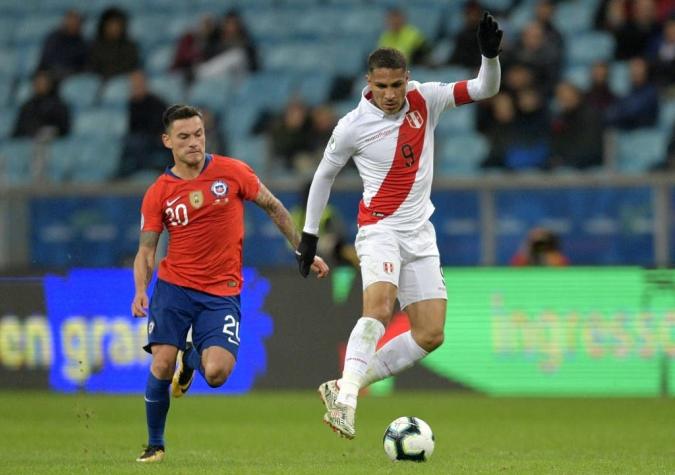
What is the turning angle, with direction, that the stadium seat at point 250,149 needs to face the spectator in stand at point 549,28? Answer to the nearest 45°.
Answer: approximately 90° to its left

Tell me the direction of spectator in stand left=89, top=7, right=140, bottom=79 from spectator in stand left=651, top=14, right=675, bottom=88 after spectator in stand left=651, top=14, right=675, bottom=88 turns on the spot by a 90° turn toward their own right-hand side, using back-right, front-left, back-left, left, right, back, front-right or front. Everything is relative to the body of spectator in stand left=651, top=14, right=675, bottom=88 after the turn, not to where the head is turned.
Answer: front

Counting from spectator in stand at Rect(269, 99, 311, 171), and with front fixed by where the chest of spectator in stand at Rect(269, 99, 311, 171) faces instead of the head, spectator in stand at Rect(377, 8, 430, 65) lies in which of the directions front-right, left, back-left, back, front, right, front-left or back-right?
back-left

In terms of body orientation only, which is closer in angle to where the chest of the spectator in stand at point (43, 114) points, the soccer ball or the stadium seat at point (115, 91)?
the soccer ball

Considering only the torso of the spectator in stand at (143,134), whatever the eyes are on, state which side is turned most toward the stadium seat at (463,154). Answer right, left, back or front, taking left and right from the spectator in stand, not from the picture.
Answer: left

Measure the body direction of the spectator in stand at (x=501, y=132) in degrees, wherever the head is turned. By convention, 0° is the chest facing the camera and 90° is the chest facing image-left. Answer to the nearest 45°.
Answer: approximately 0°

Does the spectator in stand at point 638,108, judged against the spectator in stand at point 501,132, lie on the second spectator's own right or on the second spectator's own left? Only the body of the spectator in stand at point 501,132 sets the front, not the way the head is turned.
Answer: on the second spectator's own left

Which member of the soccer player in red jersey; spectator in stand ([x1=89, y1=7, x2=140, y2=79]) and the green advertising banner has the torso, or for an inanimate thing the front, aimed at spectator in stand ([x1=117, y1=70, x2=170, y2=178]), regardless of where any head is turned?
spectator in stand ([x1=89, y1=7, x2=140, y2=79])

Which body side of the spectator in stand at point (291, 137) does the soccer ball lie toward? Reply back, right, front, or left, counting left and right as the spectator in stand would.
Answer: front
